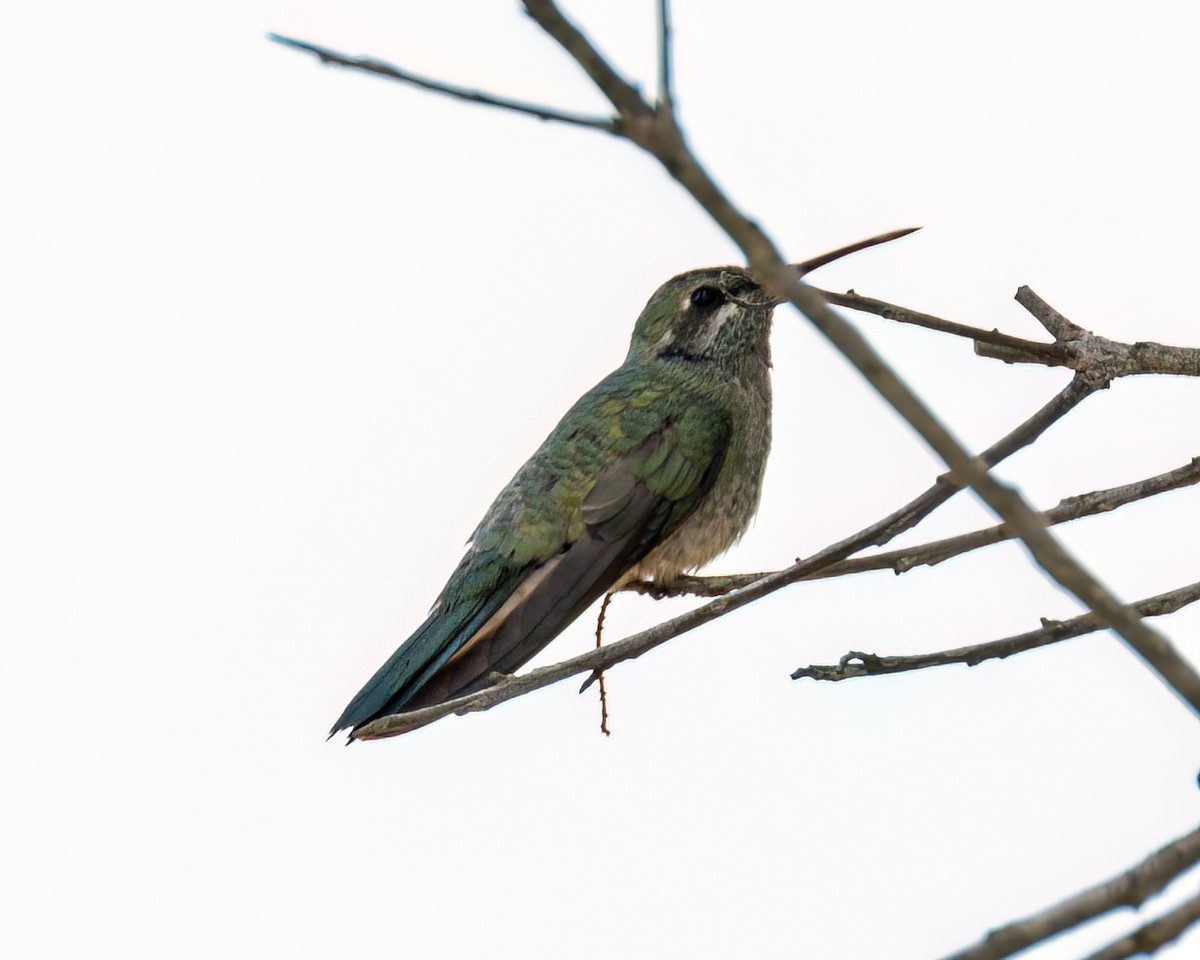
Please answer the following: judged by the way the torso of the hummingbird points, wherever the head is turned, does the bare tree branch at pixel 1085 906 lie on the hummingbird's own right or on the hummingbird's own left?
on the hummingbird's own right

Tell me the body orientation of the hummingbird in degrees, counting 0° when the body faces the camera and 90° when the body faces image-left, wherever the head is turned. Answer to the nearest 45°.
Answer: approximately 270°
